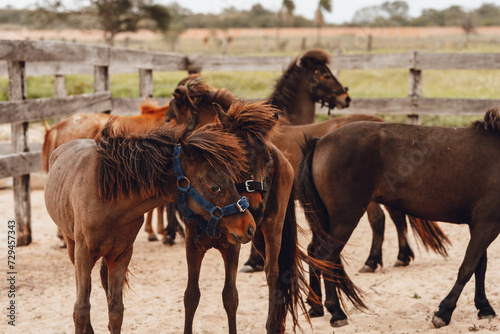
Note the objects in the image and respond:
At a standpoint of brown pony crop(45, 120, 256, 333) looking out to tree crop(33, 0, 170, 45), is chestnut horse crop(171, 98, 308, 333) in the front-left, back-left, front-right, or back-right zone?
front-right

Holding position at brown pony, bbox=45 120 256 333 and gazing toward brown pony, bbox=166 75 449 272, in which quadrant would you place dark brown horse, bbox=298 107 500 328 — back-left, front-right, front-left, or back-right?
front-right

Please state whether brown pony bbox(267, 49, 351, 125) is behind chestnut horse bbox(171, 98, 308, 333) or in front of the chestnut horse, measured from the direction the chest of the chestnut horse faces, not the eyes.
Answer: behind

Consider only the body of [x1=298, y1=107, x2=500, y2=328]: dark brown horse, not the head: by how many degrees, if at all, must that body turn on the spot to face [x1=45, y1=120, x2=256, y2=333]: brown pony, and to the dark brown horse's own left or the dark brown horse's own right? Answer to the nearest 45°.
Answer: approximately 135° to the dark brown horse's own right

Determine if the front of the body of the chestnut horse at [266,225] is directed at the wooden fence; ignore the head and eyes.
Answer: no

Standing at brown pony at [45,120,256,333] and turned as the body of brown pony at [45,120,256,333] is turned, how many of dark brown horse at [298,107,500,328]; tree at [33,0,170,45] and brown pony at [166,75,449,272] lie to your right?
0

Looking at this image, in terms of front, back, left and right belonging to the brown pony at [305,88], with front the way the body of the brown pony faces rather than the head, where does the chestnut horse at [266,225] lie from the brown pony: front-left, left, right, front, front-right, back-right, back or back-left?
right

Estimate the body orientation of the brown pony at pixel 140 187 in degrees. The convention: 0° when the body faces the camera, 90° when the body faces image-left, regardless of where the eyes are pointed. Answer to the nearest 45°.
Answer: approximately 315°

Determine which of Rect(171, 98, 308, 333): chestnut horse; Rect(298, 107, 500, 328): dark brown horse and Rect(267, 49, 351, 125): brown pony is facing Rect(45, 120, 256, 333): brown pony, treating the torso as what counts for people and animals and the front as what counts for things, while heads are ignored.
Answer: the chestnut horse

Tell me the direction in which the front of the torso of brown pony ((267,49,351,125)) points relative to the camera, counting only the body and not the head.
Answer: to the viewer's right

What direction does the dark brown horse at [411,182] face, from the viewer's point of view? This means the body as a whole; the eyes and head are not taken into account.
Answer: to the viewer's right
